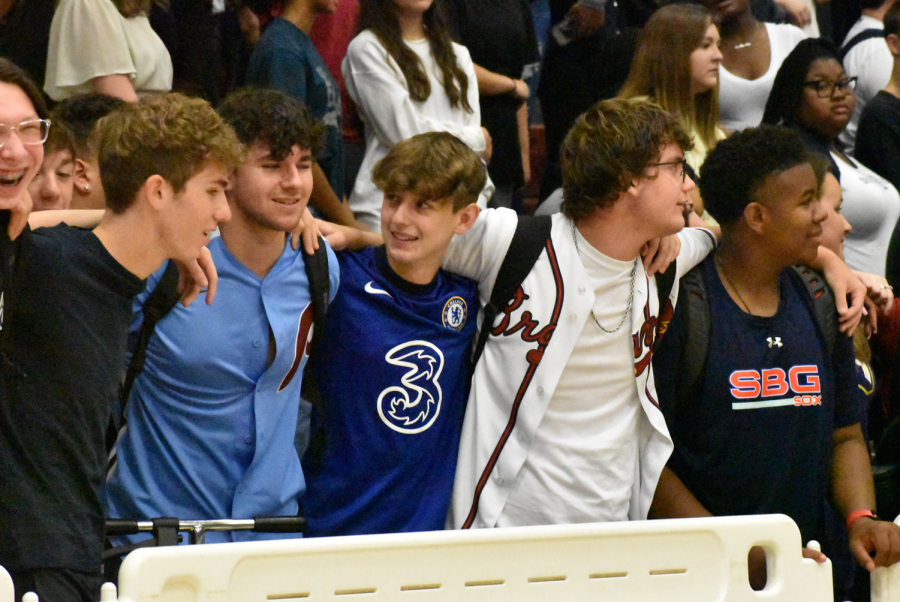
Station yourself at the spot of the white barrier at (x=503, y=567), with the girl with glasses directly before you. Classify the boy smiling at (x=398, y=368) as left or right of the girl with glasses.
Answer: left

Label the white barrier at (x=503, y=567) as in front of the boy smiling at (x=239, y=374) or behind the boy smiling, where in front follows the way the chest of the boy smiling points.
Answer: in front

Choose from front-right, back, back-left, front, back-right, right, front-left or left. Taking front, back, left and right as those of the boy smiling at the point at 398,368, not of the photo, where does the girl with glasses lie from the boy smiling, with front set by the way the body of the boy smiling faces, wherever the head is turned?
back-left

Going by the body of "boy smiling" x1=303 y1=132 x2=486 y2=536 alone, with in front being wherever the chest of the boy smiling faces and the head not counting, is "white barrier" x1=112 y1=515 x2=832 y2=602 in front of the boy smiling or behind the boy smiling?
in front

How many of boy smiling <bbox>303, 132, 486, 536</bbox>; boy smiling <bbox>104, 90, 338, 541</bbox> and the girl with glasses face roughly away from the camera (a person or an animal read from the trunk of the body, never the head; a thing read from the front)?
0

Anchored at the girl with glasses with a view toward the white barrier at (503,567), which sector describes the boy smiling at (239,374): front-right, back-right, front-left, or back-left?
front-right

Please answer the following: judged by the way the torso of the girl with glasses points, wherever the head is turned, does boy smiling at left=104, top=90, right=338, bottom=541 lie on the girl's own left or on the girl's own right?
on the girl's own right

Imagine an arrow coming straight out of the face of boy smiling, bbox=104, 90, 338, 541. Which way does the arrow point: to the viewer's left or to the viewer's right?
to the viewer's right

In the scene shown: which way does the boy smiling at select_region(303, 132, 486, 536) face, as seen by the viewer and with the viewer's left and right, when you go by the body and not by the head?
facing the viewer

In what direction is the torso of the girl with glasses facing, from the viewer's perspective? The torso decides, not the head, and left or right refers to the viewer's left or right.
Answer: facing the viewer and to the right of the viewer

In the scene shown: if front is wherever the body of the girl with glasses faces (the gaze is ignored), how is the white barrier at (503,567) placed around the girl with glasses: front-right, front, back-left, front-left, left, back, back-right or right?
front-right

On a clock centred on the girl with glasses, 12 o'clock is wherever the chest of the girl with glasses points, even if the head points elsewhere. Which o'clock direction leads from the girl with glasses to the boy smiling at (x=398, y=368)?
The boy smiling is roughly at 2 o'clock from the girl with glasses.
